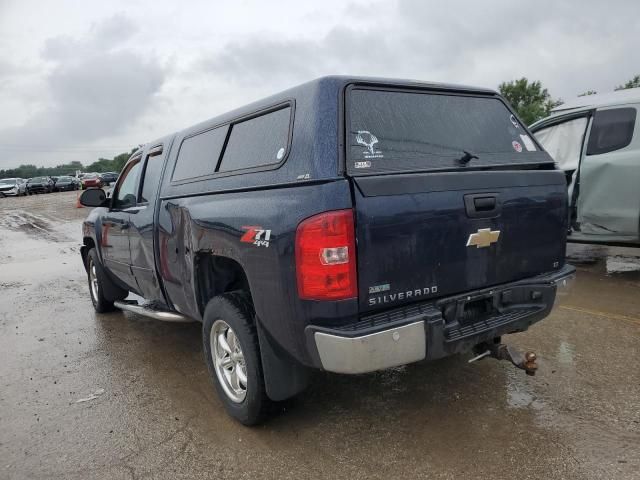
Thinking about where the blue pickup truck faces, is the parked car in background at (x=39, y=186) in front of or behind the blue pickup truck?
in front

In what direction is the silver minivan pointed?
to the viewer's left

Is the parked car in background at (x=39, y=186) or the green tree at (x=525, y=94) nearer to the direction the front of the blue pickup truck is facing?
the parked car in background

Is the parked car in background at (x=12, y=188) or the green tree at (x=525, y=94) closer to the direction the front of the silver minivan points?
the parked car in background

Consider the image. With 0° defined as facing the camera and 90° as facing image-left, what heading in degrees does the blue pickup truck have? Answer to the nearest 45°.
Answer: approximately 135°

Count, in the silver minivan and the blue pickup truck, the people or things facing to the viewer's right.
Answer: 0

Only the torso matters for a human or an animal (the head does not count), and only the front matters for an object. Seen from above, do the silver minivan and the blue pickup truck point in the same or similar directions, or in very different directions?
same or similar directions

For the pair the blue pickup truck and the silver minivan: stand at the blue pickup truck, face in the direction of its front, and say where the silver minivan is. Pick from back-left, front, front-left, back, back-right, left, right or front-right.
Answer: right

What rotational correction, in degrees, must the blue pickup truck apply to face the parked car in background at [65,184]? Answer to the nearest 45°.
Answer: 0° — it already faces it

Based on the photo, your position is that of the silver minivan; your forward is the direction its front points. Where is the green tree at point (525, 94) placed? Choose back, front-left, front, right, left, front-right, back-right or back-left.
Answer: right

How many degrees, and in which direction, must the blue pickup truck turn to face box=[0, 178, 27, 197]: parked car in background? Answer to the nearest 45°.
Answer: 0° — it already faces it

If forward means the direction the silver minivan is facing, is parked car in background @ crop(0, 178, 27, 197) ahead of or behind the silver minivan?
ahead

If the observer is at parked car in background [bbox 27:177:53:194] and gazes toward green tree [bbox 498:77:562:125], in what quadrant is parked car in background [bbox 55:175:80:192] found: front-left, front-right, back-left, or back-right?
front-left
